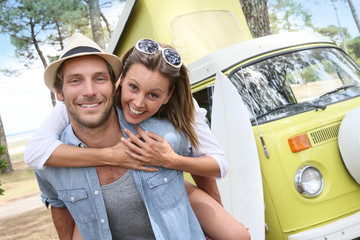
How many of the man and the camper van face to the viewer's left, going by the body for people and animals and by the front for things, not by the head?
0

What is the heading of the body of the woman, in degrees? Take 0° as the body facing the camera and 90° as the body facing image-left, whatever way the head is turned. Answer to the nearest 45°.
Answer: approximately 0°

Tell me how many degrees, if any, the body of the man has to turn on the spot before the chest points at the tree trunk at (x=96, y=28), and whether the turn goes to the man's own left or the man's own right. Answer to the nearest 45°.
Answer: approximately 180°

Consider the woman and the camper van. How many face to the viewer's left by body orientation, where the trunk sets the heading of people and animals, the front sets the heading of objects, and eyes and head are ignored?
0

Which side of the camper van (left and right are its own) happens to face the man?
right

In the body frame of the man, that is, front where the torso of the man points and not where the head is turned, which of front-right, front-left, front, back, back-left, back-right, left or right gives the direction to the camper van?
back-left

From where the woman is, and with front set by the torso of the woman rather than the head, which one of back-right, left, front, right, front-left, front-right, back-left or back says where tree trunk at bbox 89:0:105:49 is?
back

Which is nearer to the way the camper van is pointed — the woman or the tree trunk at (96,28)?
the woman
